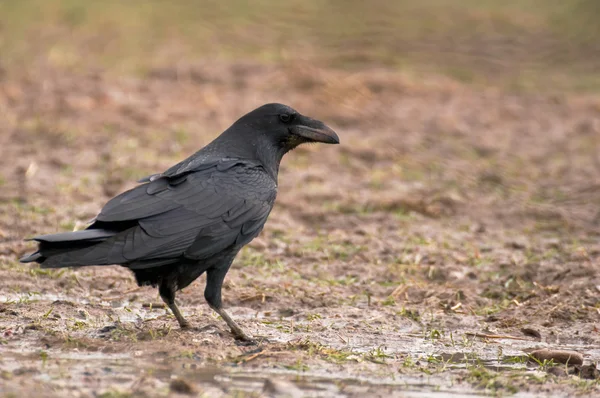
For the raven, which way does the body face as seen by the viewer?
to the viewer's right
